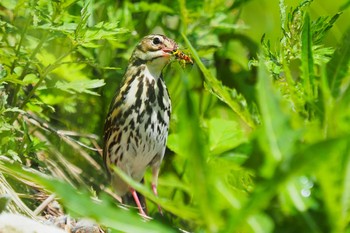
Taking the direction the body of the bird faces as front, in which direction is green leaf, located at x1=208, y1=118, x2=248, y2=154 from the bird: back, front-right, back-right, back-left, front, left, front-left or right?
front-left

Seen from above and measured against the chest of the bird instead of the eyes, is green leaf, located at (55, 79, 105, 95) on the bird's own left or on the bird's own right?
on the bird's own right

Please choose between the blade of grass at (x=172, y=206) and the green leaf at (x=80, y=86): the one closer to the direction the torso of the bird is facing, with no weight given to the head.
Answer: the blade of grass

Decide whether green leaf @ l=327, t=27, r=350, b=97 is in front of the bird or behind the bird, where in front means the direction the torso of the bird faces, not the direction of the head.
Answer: in front

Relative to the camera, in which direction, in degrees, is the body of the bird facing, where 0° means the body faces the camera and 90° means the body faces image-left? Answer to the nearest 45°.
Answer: approximately 315°

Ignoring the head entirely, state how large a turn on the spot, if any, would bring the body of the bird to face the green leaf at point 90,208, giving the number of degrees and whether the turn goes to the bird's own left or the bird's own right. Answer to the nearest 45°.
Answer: approximately 45° to the bird's own right

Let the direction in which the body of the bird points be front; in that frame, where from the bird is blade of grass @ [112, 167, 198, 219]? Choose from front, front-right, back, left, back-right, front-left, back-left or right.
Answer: front-right

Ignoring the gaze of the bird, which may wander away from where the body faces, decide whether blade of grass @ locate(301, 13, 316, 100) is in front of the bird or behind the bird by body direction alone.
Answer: in front
